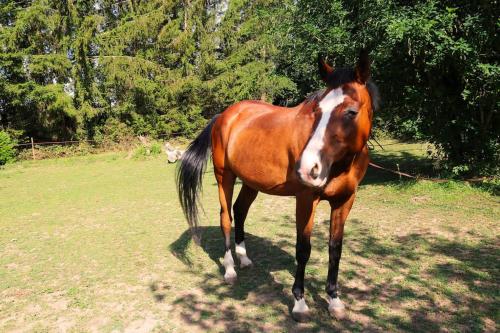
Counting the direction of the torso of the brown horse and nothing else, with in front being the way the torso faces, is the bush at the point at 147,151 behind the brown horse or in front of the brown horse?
behind

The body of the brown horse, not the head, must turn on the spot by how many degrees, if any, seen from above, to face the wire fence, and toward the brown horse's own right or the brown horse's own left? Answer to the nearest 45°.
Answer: approximately 180°
